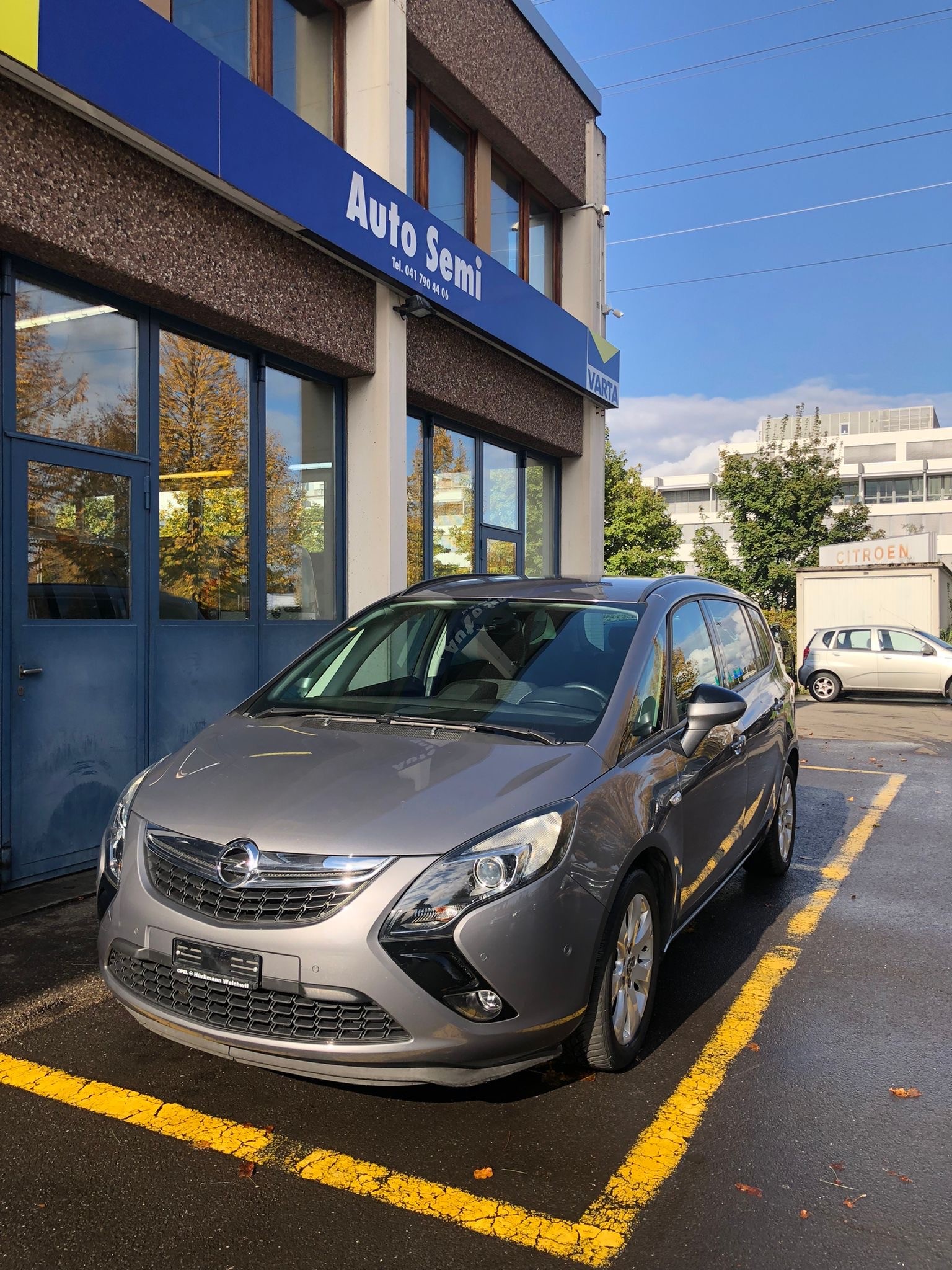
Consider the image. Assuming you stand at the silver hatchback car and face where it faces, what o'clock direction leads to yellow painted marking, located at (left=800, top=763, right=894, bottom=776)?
The yellow painted marking is roughly at 3 o'clock from the silver hatchback car.

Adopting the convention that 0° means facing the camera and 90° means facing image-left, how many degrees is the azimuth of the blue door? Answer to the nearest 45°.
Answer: approximately 315°

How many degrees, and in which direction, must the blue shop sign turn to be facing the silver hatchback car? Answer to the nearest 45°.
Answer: approximately 90° to its left

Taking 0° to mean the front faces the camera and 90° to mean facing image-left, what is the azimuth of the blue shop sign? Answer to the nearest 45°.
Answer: approximately 315°

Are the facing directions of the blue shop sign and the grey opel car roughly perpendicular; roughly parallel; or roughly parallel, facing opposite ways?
roughly perpendicular

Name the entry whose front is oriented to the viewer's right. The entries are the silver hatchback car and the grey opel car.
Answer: the silver hatchback car

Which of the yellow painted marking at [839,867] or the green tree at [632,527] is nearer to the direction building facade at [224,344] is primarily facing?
the yellow painted marking

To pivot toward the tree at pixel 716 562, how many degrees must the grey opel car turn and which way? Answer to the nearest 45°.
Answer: approximately 135° to its right

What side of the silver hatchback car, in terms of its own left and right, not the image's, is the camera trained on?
right

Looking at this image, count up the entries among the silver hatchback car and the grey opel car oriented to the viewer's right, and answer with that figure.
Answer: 1
